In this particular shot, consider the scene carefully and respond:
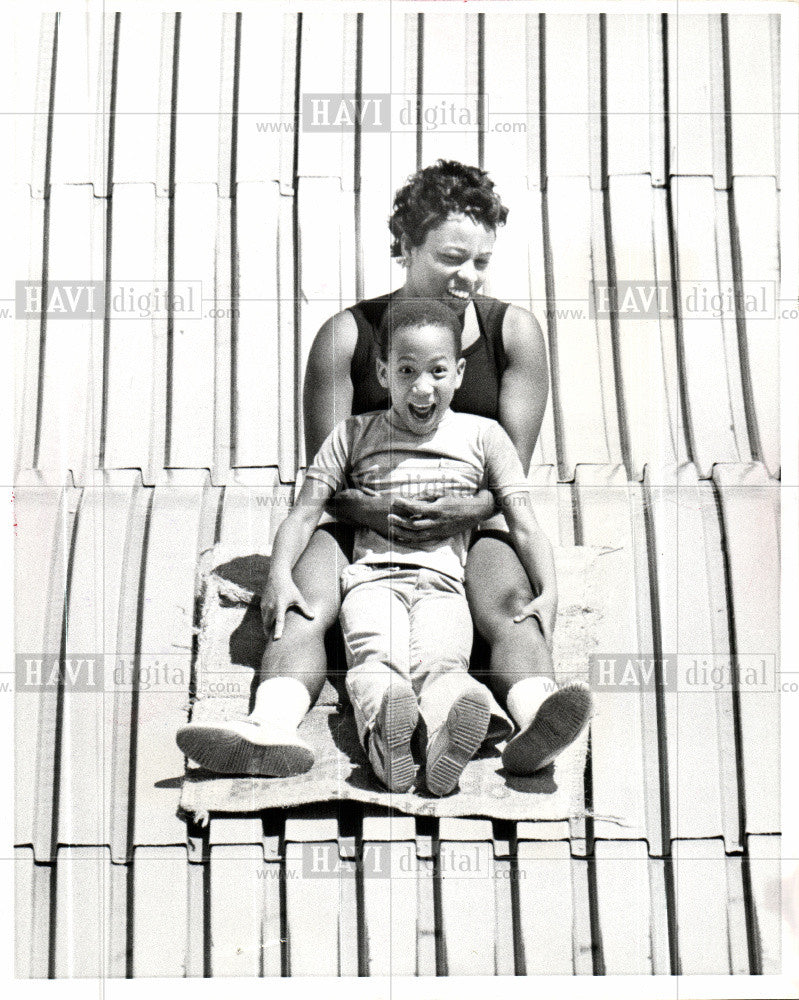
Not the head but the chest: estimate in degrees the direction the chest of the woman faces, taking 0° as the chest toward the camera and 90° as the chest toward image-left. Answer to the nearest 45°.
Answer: approximately 0°

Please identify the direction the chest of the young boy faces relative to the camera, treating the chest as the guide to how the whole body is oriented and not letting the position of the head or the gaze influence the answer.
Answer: toward the camera

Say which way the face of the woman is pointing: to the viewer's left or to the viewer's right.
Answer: to the viewer's right
